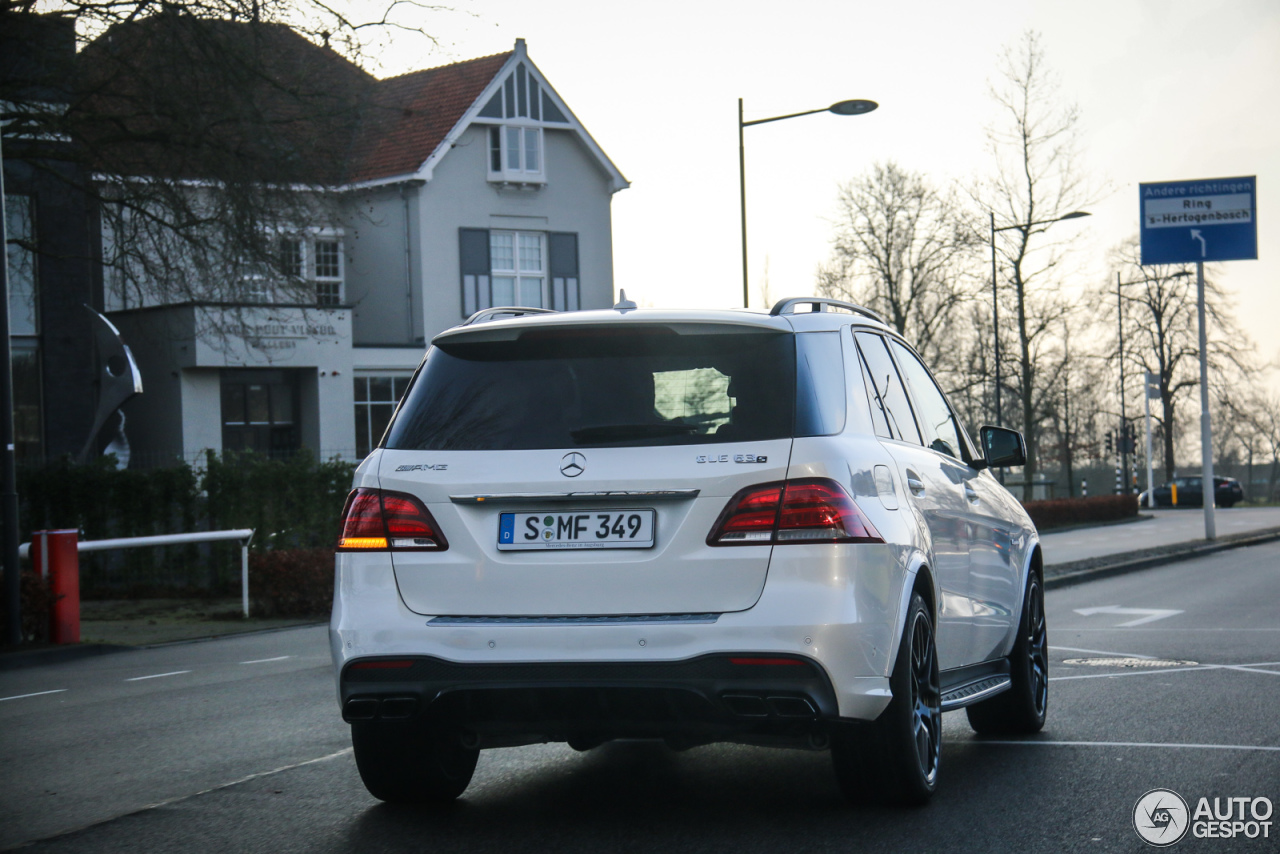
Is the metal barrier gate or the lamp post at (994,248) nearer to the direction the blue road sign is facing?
the metal barrier gate

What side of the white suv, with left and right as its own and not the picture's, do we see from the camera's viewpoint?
back

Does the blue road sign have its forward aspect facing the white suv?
yes

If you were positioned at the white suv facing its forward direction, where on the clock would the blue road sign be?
The blue road sign is roughly at 1 o'clock from the white suv.

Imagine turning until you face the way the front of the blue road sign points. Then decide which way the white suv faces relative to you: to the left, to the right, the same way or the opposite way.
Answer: the opposite way

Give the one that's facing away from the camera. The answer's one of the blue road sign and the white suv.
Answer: the white suv

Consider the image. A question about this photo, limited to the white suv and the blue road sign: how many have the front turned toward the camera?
1

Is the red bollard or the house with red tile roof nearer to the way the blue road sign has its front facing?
the red bollard

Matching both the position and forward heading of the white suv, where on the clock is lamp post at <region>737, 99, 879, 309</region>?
The lamp post is roughly at 12 o'clock from the white suv.

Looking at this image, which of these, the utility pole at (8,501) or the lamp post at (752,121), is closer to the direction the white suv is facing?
the lamp post

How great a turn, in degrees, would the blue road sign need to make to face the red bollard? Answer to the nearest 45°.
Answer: approximately 45° to its right
